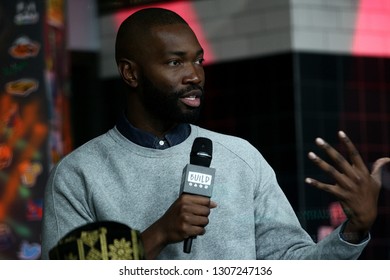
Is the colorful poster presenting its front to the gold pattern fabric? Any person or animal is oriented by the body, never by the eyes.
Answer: yes

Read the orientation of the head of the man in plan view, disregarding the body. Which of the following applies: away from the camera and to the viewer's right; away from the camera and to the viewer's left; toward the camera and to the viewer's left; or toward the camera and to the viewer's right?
toward the camera and to the viewer's right

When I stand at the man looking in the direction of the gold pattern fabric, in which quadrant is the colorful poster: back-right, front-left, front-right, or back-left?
back-right

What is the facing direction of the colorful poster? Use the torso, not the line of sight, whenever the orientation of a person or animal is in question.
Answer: toward the camera

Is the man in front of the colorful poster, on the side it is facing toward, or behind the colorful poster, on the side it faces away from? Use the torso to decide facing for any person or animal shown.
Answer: in front
